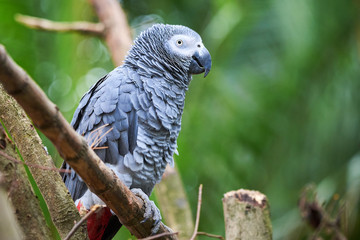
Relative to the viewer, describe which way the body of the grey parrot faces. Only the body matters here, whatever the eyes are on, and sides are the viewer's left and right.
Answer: facing to the right of the viewer

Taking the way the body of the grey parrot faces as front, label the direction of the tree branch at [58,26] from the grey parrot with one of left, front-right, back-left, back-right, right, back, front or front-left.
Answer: back-left

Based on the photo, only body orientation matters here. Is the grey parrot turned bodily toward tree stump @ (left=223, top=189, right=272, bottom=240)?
yes

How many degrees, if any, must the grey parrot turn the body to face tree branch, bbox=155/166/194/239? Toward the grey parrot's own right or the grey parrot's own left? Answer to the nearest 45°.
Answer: approximately 90° to the grey parrot's own left
